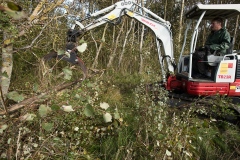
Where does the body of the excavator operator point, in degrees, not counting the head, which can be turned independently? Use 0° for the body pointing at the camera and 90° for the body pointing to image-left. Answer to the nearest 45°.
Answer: approximately 90°

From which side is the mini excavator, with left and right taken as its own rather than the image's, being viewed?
left
